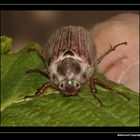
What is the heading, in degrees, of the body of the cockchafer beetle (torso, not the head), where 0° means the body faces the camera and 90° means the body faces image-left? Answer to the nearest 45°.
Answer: approximately 0°
